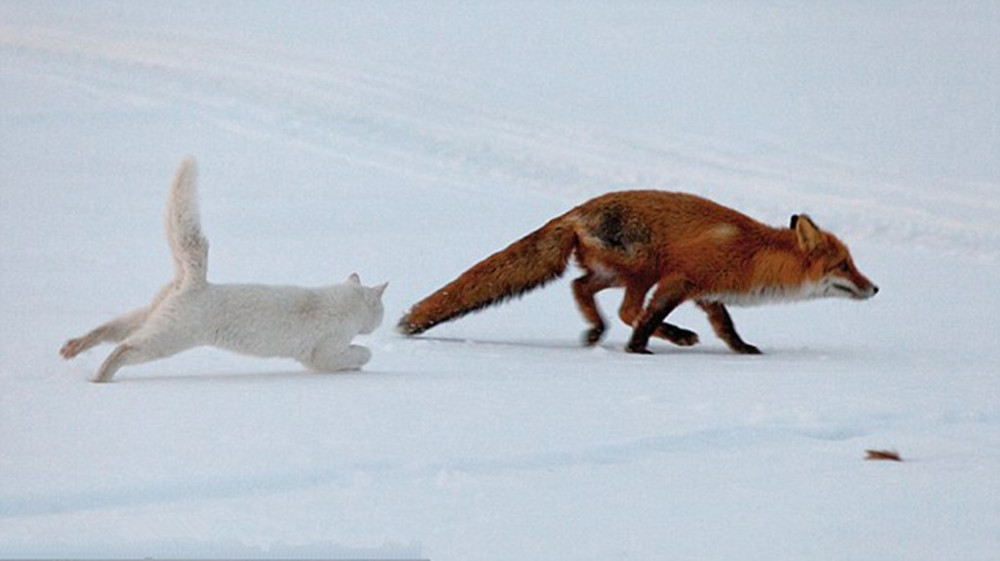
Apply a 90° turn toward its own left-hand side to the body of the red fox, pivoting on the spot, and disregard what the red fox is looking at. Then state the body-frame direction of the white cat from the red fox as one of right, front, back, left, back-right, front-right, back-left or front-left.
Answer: back-left

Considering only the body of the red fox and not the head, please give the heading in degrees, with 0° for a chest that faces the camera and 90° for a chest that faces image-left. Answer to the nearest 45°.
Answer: approximately 270°

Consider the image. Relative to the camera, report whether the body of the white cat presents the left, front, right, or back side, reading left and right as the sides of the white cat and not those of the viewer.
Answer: right
